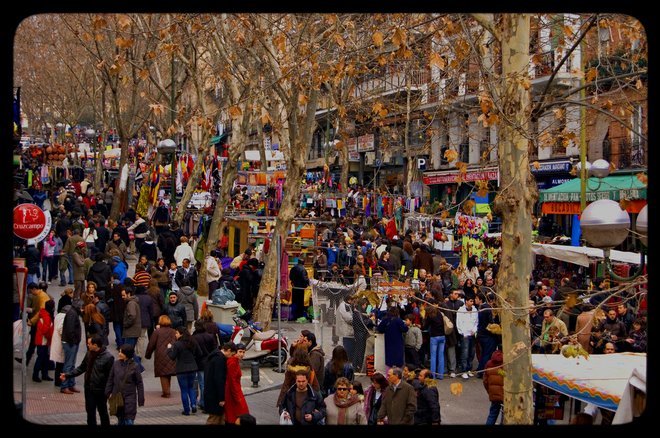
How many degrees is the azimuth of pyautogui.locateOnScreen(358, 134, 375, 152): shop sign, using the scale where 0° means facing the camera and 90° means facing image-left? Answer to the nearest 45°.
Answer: approximately 0°

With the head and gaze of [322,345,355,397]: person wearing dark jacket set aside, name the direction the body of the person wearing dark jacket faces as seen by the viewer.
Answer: away from the camera

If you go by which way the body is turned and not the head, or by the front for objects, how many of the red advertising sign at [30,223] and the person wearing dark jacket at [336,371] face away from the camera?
1

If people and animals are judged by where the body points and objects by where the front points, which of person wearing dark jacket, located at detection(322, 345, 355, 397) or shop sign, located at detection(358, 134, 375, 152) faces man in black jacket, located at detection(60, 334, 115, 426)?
the shop sign

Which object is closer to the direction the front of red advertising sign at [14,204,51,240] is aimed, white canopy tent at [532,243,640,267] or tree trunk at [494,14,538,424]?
the tree trunk

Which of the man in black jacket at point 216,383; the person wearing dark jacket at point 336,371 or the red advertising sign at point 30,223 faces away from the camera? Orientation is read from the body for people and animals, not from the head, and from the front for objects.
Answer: the person wearing dark jacket

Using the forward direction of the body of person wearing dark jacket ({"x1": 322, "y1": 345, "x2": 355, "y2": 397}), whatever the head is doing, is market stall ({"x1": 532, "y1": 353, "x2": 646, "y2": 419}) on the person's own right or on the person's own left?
on the person's own right

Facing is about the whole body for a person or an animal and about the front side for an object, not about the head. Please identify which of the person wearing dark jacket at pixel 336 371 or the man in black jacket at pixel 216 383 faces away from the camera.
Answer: the person wearing dark jacket
